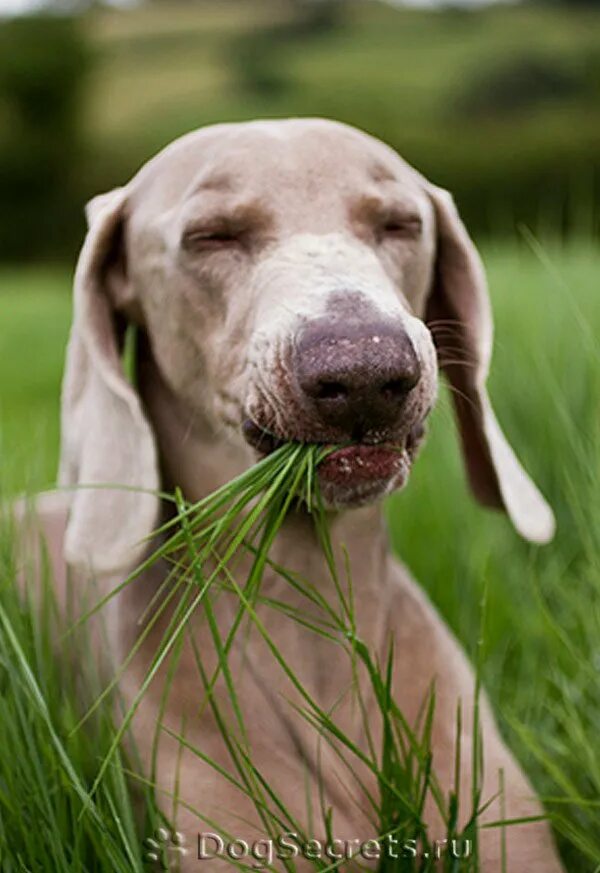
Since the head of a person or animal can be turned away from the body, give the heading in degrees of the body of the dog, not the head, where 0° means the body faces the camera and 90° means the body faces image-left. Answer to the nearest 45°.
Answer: approximately 315°

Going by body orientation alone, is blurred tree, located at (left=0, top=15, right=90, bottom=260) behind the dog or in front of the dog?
behind
